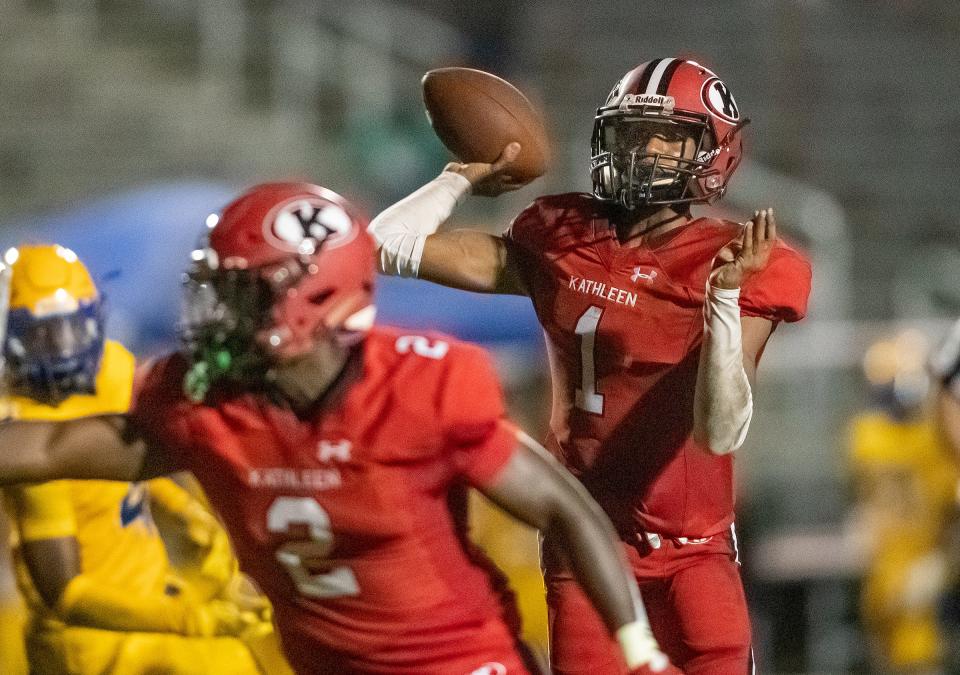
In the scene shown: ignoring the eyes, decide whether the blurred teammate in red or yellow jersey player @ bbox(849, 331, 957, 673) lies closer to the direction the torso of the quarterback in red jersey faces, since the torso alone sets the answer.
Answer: the blurred teammate in red

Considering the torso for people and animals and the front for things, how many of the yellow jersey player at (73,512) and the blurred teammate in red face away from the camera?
0

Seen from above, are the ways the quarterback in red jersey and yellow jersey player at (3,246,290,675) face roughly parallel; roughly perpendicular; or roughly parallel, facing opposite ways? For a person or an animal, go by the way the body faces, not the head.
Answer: roughly perpendicular

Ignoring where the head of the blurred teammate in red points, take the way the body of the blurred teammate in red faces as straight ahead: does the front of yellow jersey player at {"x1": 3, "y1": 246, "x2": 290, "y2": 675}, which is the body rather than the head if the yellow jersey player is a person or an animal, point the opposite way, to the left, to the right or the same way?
to the left

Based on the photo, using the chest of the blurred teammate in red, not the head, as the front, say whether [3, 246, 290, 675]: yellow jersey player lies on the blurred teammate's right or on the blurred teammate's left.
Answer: on the blurred teammate's right

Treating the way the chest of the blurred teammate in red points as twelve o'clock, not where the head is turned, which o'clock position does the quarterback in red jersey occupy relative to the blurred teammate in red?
The quarterback in red jersey is roughly at 6 o'clock from the blurred teammate in red.

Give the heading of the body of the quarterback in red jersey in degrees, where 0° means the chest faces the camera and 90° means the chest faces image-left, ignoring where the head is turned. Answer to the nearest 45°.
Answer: approximately 45°

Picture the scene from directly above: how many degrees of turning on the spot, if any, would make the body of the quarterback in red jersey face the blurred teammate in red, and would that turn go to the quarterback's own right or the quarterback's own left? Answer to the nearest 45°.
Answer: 0° — they already face them

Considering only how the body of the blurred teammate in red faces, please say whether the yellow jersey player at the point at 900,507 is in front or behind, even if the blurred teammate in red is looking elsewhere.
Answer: behind

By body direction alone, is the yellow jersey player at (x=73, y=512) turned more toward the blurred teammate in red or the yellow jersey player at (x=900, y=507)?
the blurred teammate in red
